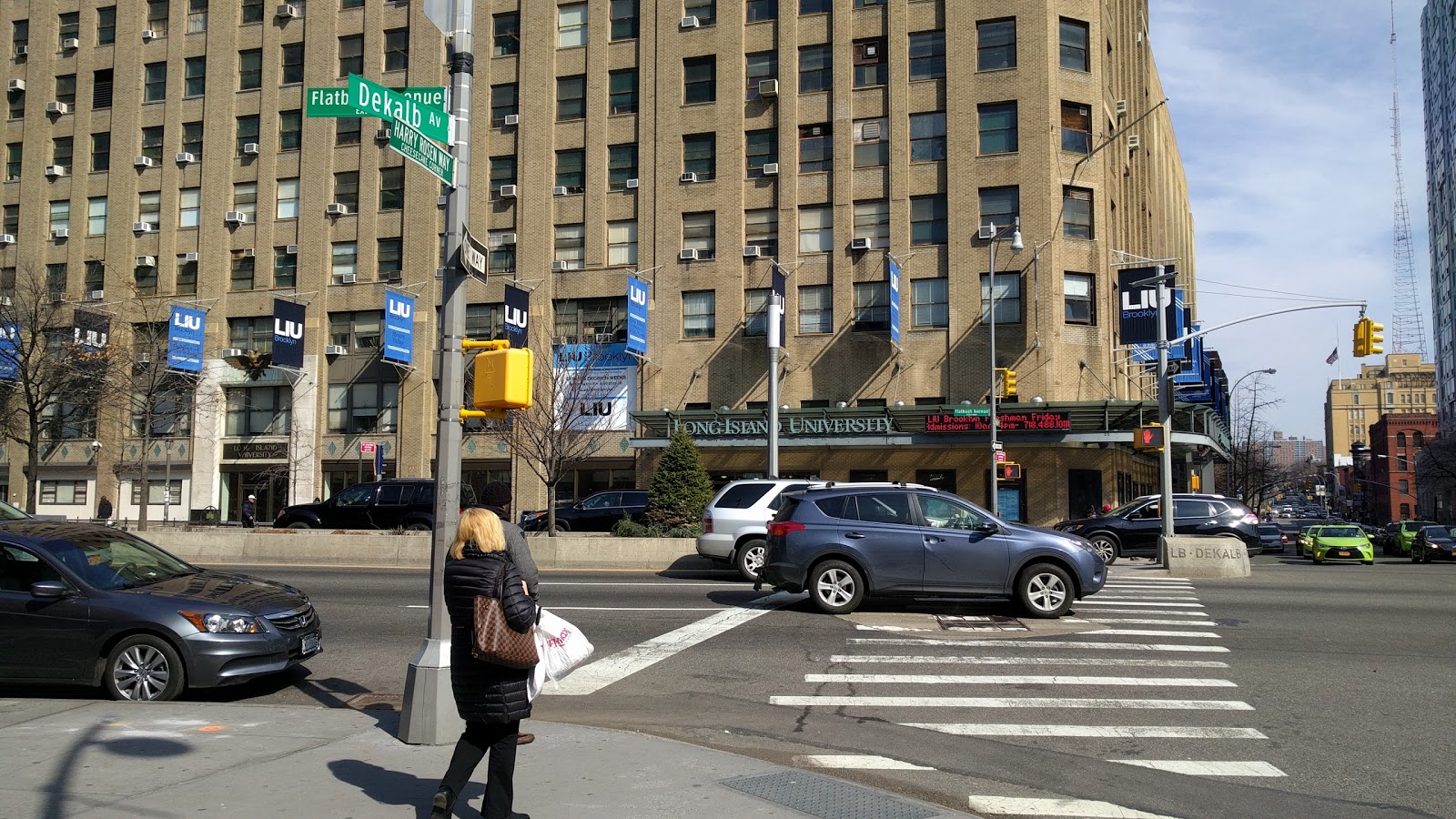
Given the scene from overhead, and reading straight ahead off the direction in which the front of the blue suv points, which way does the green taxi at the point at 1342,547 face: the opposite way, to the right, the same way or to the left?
to the right

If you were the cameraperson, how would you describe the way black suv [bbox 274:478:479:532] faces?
facing to the left of the viewer

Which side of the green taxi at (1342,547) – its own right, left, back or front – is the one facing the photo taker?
front

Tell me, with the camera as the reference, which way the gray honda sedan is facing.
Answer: facing the viewer and to the right of the viewer

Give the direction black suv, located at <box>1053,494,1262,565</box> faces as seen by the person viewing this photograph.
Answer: facing to the left of the viewer

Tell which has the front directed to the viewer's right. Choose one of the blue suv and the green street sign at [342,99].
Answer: the blue suv

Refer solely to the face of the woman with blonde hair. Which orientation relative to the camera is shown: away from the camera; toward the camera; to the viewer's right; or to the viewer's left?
away from the camera

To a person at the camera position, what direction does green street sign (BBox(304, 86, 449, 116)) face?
facing the viewer

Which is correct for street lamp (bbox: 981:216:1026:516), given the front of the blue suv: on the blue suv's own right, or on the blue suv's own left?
on the blue suv's own left

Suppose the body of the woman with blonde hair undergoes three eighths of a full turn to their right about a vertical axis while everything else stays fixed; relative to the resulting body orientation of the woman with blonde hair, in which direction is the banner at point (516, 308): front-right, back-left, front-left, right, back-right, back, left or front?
back

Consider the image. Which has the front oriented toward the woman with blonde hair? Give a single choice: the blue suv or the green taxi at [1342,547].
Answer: the green taxi

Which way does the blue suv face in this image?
to the viewer's right

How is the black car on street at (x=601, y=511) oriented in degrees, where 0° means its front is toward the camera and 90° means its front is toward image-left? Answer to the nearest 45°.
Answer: approximately 90°

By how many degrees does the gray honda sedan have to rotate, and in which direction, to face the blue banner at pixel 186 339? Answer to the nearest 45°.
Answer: approximately 135° to its left
